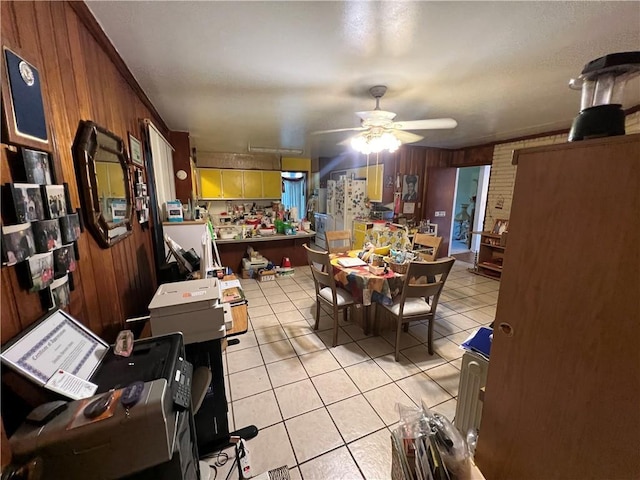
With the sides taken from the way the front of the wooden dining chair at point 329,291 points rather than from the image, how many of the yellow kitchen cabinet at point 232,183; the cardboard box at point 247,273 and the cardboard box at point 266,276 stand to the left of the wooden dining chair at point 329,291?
3

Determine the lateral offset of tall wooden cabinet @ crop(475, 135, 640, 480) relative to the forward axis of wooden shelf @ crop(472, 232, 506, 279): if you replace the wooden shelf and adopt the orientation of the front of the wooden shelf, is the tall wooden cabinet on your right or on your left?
on your left

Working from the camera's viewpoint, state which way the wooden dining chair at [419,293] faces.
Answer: facing away from the viewer and to the left of the viewer

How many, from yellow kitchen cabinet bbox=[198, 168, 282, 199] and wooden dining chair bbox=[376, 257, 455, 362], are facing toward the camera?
1

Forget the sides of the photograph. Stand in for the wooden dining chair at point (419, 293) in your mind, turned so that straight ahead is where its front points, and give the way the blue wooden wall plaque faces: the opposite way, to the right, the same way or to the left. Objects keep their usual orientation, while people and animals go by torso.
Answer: to the right

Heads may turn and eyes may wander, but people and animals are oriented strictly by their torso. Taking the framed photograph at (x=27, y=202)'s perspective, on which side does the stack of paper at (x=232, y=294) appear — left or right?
on its left

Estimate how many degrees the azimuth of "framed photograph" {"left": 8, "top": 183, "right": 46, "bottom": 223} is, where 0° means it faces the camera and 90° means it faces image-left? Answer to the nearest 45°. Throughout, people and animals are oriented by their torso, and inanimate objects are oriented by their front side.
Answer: approximately 315°

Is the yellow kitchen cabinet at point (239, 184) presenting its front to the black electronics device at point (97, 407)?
yes

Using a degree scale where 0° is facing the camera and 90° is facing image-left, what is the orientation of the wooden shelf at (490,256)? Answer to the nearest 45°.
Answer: approximately 45°

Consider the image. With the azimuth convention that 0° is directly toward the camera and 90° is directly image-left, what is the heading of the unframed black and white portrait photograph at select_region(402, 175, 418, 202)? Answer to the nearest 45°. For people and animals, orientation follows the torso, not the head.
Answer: approximately 0°

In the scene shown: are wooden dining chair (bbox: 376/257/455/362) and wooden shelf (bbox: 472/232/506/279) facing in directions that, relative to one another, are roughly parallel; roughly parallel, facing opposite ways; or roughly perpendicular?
roughly perpendicular

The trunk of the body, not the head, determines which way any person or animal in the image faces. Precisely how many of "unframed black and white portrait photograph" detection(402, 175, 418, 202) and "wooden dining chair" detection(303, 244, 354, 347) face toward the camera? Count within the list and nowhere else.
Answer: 1

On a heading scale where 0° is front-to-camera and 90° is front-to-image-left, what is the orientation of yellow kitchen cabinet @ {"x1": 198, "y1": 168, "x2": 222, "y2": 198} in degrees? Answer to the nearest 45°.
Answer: approximately 0°

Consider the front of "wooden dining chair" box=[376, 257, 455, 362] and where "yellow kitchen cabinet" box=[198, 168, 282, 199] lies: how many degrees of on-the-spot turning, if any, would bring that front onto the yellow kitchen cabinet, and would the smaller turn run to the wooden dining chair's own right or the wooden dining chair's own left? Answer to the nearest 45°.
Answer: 0° — it already faces it

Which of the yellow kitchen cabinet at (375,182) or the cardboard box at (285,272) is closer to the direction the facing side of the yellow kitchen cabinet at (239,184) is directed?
the cardboard box
